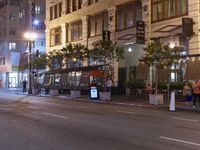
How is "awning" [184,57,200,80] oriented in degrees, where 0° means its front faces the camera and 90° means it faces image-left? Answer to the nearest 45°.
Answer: approximately 45°

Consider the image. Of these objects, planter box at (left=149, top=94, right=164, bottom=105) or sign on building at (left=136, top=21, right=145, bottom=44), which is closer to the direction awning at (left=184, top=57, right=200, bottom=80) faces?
the planter box

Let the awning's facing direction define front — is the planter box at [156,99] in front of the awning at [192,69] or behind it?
in front

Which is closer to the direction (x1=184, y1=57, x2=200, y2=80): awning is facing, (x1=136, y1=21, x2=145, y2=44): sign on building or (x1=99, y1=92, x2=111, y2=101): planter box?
the planter box
